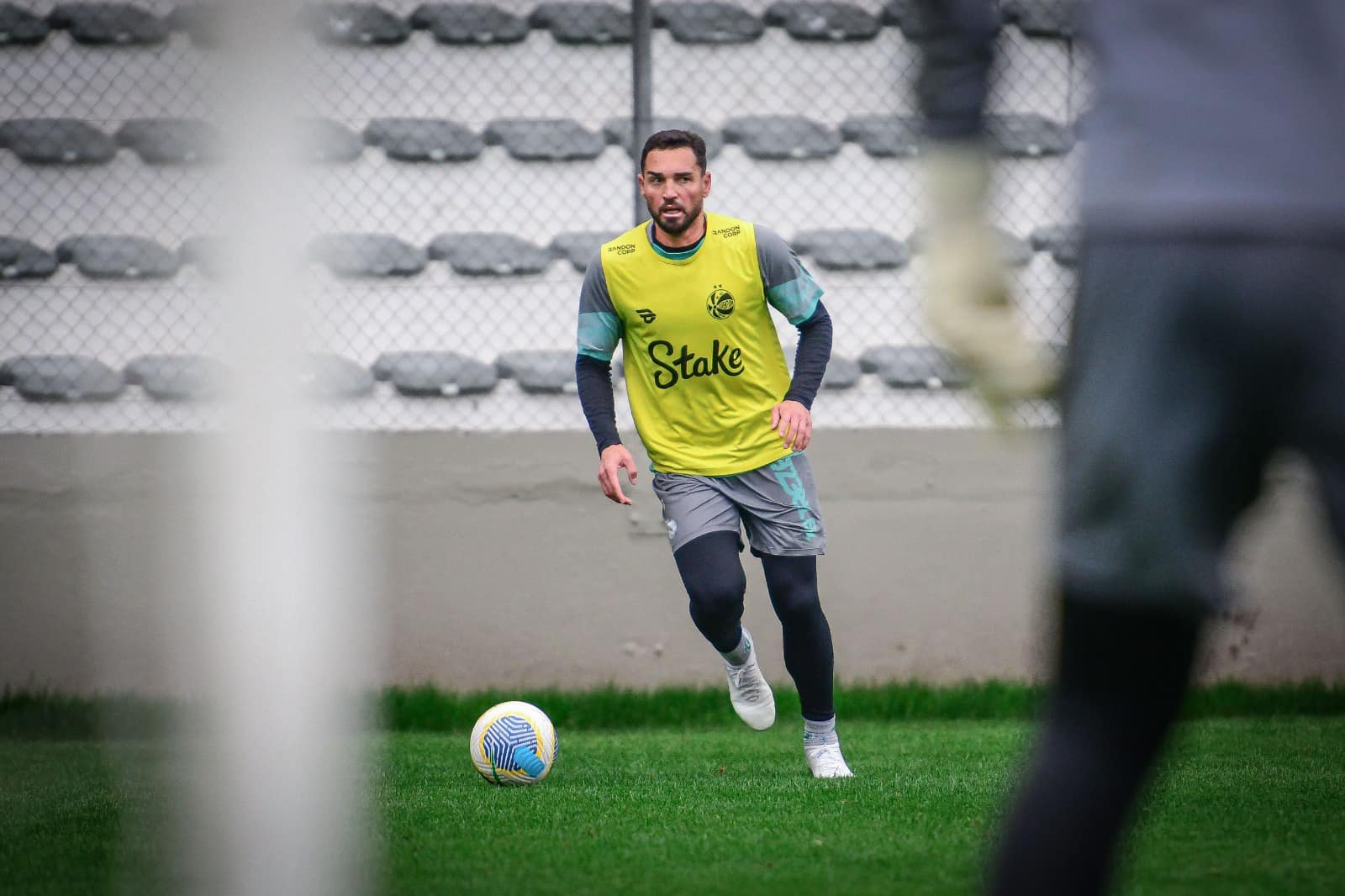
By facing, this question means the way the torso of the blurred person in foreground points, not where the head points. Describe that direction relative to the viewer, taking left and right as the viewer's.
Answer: facing away from the viewer

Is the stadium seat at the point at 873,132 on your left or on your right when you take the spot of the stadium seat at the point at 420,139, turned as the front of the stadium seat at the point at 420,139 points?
on your left

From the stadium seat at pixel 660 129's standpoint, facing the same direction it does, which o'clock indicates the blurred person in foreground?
The blurred person in foreground is roughly at 12 o'clock from the stadium seat.

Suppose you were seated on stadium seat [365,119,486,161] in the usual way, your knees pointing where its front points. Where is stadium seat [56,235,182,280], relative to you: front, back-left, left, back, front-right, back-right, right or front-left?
right

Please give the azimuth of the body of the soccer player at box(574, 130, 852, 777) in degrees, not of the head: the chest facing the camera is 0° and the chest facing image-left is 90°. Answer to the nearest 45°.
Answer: approximately 0°

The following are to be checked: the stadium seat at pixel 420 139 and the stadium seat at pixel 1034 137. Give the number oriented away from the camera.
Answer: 0

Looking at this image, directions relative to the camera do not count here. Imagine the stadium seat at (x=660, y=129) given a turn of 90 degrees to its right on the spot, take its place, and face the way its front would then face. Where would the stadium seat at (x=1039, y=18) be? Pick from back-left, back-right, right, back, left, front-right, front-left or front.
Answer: back

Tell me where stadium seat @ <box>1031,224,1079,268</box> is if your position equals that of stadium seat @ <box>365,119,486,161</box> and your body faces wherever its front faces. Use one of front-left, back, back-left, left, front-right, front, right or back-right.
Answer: left

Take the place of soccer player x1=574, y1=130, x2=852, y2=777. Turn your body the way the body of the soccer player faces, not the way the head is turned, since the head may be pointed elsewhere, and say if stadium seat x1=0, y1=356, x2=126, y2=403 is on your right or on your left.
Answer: on your right

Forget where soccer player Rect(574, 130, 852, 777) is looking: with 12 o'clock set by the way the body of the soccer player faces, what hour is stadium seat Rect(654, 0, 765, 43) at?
The stadium seat is roughly at 6 o'clock from the soccer player.

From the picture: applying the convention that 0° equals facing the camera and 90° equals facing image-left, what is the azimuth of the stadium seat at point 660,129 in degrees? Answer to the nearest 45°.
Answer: approximately 0°
